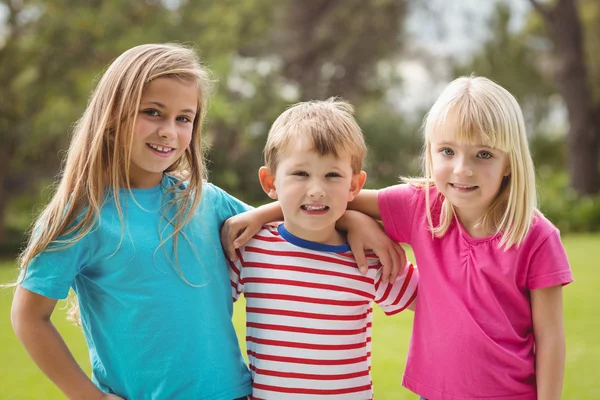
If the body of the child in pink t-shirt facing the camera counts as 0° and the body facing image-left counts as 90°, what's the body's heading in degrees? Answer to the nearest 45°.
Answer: approximately 0°

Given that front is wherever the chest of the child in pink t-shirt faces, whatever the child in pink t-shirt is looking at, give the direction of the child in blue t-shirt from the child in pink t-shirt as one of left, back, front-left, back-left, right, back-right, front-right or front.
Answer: right

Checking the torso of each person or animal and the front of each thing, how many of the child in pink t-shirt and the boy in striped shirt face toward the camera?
2

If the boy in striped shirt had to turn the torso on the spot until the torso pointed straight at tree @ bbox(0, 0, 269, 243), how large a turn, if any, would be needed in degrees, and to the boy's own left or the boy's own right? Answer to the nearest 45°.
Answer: approximately 135° to the boy's own right
